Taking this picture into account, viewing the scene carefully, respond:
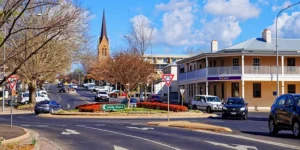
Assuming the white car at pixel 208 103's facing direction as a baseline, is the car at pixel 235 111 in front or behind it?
in front

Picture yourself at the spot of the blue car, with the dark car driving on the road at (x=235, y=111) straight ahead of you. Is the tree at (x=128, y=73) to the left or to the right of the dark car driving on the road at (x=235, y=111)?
left

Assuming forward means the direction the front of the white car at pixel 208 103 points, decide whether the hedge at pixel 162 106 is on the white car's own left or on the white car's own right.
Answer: on the white car's own right

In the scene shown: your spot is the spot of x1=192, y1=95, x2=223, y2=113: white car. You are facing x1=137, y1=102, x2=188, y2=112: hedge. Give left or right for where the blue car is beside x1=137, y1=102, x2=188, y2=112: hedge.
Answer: right

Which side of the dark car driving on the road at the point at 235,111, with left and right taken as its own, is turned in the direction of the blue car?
right

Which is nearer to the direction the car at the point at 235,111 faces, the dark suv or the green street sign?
the dark suv

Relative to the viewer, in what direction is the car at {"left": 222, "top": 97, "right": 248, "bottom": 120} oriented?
toward the camera

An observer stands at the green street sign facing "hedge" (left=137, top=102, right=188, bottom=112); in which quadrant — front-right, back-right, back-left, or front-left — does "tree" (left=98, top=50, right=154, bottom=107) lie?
front-left

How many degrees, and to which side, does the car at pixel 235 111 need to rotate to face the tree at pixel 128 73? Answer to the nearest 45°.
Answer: approximately 135° to its right

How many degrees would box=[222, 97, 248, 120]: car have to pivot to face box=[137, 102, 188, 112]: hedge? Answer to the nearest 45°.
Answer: approximately 135° to its right
